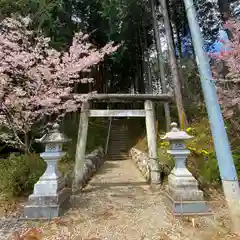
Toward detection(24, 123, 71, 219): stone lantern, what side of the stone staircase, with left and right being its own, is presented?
front

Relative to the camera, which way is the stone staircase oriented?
toward the camera

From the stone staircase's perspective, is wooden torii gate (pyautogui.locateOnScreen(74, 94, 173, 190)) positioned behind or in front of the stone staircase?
in front

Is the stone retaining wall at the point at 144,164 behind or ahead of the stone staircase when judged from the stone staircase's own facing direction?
ahead

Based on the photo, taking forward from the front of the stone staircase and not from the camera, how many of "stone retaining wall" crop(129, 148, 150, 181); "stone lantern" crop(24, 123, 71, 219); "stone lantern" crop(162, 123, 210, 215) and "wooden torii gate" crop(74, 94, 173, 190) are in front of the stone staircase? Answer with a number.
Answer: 4

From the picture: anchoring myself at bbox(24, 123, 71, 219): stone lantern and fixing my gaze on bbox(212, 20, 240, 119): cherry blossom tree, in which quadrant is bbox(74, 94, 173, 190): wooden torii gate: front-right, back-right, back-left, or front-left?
front-left
